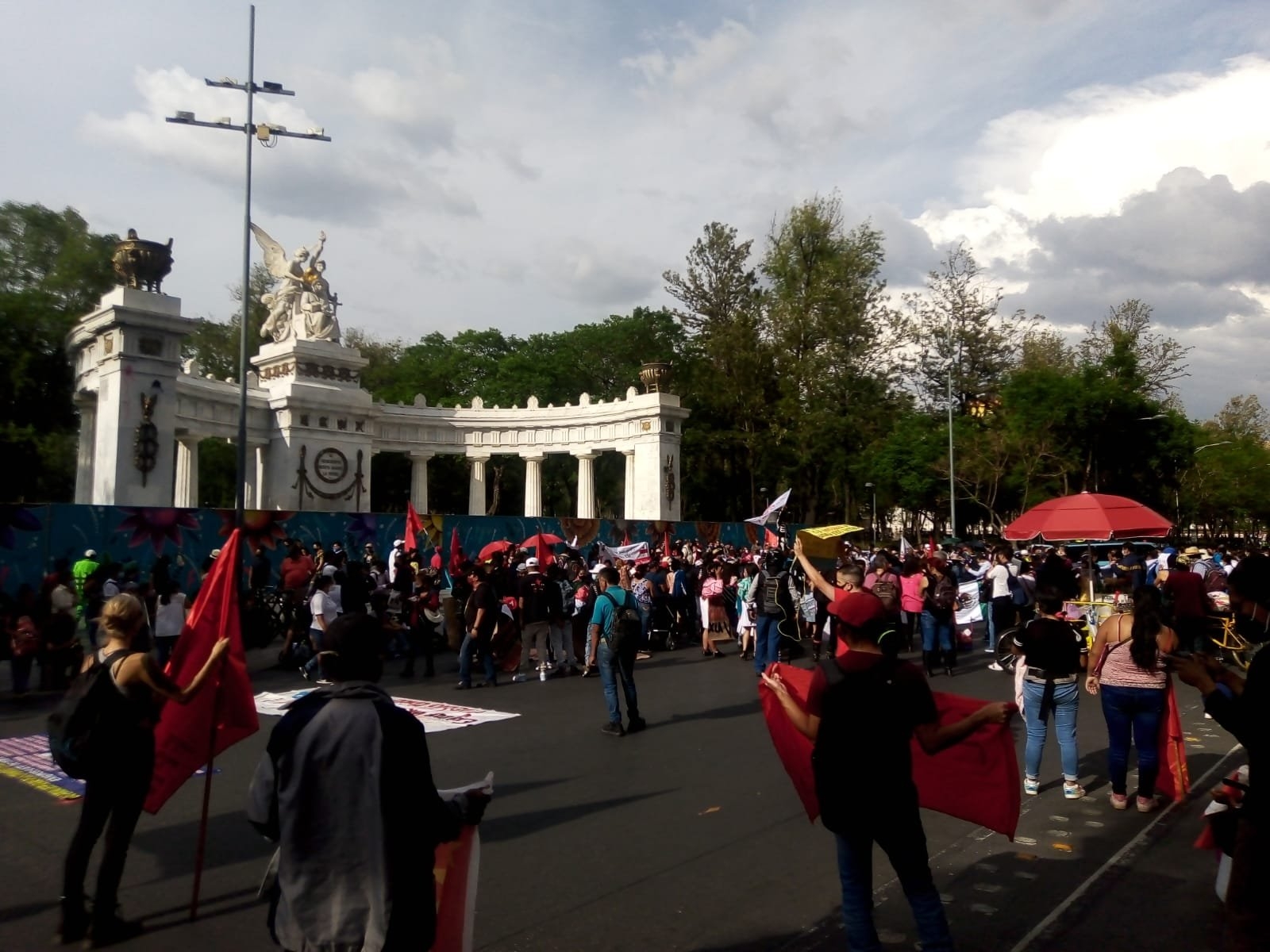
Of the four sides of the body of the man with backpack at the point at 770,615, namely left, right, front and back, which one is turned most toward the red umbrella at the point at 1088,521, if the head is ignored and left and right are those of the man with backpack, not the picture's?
right

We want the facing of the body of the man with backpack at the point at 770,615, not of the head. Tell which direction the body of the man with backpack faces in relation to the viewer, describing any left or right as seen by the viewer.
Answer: facing away from the viewer

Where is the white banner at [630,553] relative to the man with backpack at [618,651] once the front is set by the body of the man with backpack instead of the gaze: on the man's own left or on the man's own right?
on the man's own right

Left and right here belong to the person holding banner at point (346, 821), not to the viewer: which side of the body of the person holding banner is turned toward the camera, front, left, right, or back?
back

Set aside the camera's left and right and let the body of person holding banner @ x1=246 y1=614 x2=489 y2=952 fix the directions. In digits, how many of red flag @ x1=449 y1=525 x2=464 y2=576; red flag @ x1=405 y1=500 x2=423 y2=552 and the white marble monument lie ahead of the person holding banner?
3

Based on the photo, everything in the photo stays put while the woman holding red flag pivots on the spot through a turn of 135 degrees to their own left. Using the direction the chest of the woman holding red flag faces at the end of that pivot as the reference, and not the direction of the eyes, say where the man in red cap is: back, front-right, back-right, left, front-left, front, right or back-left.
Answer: back-left

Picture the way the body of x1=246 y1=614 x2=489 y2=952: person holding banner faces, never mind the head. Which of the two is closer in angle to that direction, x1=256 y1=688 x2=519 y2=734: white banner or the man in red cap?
the white banner

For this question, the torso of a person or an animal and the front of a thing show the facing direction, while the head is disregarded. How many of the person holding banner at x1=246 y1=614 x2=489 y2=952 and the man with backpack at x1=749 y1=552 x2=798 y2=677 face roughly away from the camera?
2

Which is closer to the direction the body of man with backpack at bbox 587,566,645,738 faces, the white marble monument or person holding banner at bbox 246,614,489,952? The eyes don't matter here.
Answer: the white marble monument

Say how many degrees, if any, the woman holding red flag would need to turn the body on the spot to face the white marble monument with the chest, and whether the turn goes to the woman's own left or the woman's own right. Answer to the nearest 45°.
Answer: approximately 45° to the woman's own left

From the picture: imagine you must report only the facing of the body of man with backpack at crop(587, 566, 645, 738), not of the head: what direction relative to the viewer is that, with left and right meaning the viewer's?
facing away from the viewer and to the left of the viewer
